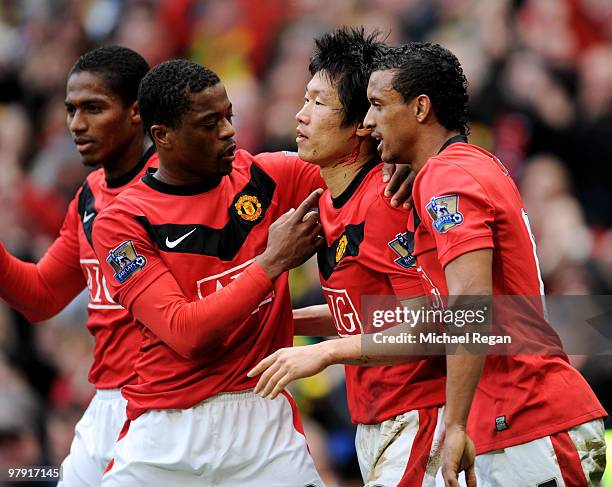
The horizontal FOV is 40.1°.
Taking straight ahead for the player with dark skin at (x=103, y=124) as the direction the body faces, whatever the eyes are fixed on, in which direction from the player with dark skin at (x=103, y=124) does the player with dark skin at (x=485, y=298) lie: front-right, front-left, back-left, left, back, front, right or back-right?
left

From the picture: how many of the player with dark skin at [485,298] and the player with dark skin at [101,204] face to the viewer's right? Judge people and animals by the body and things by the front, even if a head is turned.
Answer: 0

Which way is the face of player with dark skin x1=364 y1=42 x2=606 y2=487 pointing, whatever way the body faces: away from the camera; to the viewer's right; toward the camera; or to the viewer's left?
to the viewer's left

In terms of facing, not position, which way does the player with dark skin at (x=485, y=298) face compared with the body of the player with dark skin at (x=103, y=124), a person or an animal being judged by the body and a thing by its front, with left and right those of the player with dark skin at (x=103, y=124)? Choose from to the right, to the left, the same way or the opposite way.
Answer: to the right

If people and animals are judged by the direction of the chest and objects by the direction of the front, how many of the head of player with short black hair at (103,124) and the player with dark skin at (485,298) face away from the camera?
0

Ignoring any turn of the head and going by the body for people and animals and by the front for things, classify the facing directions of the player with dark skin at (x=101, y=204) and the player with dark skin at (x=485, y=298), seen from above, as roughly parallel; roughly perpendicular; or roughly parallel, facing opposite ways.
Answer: roughly perpendicular

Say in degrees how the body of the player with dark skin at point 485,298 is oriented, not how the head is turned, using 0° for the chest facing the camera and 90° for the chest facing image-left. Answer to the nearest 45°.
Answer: approximately 90°

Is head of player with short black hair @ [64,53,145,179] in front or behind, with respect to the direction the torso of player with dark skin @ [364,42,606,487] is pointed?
in front

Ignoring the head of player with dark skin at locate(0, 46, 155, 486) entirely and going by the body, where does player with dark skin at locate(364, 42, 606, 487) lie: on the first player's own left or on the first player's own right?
on the first player's own left
